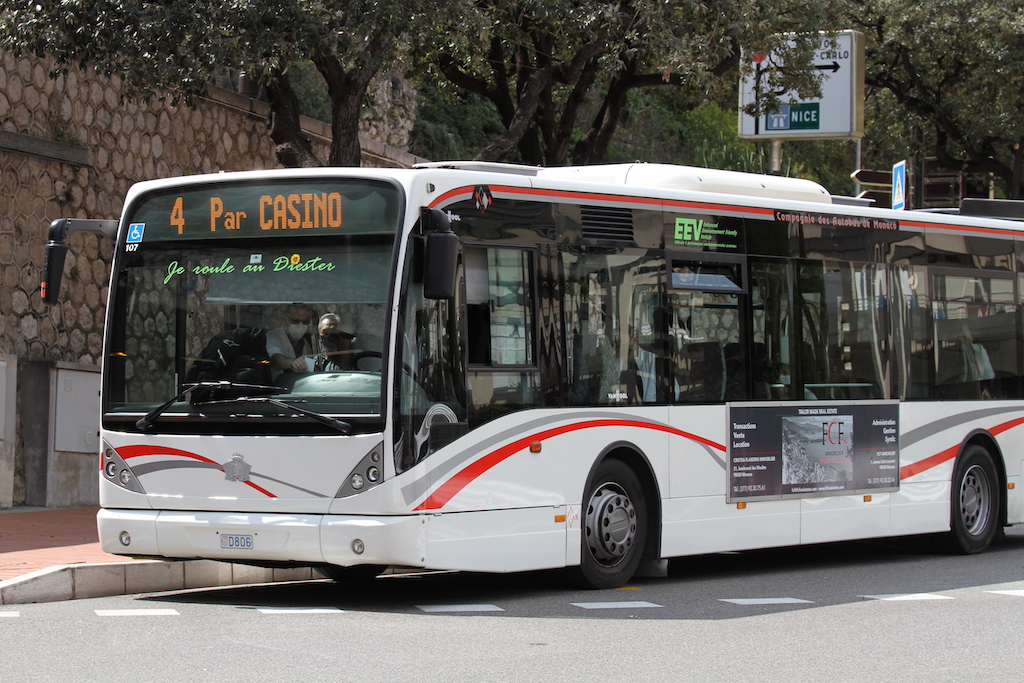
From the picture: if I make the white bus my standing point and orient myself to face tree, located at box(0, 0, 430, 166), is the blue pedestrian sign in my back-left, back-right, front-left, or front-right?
front-right

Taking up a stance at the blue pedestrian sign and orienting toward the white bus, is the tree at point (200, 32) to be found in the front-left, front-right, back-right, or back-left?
front-right

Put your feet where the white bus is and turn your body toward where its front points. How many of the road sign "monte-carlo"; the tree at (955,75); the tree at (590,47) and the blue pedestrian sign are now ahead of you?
0

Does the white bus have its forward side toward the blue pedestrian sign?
no

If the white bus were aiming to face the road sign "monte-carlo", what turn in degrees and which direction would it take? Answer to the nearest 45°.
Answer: approximately 180°

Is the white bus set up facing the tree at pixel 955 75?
no

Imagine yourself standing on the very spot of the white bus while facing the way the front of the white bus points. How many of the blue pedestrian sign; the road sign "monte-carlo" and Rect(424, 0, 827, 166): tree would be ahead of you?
0

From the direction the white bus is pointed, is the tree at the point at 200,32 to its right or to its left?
on its right

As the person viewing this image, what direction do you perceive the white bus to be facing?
facing the viewer and to the left of the viewer

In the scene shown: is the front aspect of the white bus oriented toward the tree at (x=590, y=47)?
no

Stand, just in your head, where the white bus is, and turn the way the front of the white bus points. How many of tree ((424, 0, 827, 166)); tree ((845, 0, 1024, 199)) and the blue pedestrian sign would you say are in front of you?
0
